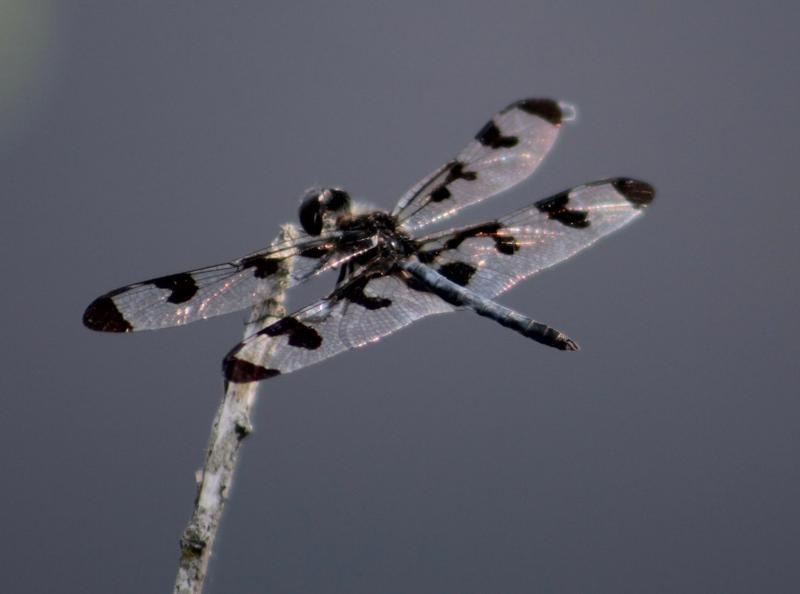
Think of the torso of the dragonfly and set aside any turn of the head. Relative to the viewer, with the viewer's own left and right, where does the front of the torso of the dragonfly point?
facing away from the viewer and to the left of the viewer
